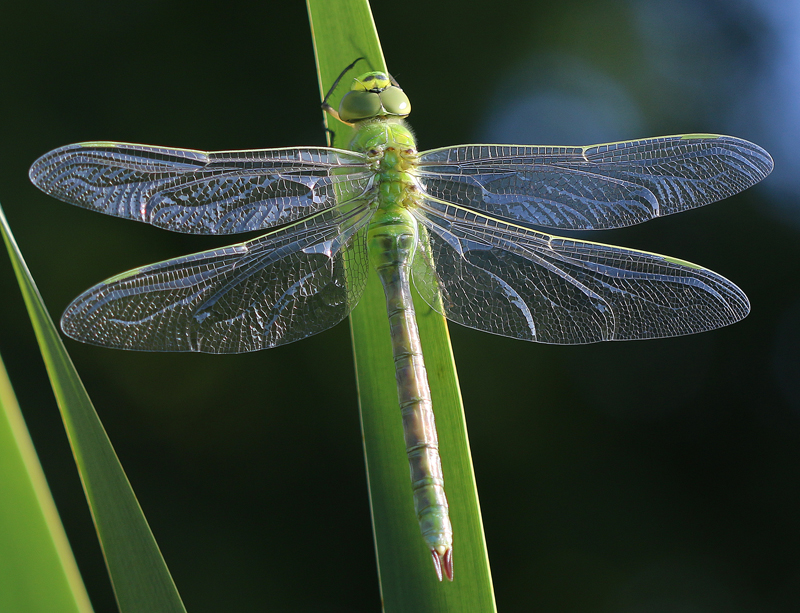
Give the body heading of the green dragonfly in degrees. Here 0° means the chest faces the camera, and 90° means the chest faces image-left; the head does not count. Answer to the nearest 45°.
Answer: approximately 180°
